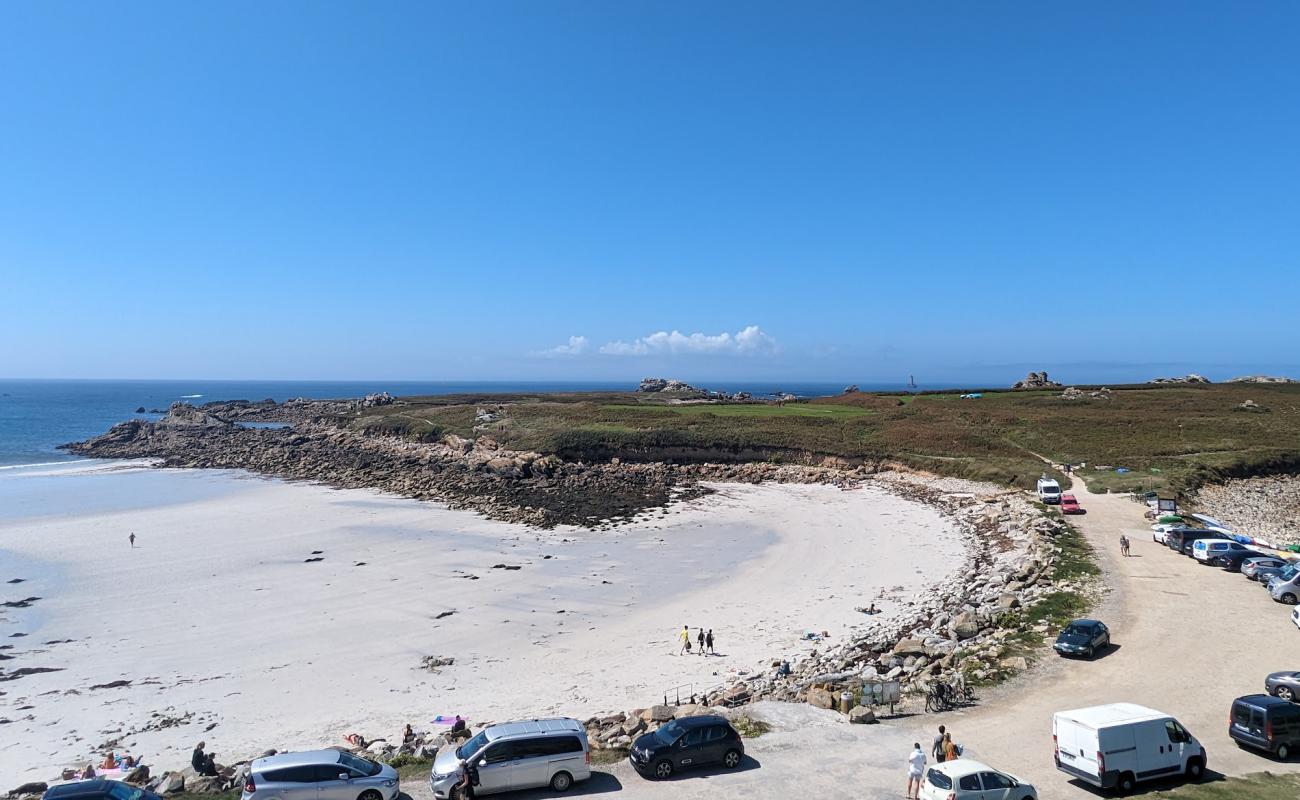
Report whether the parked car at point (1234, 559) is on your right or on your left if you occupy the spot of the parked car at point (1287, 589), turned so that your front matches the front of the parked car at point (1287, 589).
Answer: on your right

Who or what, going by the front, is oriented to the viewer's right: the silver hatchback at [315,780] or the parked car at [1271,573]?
the silver hatchback

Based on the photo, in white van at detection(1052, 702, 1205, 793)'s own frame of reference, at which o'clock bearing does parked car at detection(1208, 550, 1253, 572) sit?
The parked car is roughly at 11 o'clock from the white van.

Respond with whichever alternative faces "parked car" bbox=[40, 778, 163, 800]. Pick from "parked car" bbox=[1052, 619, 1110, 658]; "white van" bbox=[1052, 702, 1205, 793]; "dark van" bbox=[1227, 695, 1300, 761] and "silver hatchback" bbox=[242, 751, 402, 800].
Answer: "parked car" bbox=[1052, 619, 1110, 658]

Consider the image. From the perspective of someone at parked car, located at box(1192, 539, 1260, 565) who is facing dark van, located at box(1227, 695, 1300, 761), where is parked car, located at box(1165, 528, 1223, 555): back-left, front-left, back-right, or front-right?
back-right

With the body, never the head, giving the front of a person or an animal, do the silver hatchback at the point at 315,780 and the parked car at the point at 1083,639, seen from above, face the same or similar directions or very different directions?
very different directions

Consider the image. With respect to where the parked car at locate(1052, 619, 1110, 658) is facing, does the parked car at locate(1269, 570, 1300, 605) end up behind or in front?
behind

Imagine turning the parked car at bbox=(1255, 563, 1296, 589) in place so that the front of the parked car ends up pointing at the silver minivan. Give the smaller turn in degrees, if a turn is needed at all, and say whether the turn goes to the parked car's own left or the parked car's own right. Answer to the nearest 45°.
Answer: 0° — it already faces it

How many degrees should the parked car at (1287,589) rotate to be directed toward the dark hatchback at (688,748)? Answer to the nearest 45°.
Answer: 0° — it already faces it

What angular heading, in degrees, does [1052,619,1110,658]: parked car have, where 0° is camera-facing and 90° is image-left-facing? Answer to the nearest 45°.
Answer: approximately 45°

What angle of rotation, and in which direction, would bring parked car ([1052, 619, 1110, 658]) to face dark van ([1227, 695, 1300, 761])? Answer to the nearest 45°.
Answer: approximately 90° to its left

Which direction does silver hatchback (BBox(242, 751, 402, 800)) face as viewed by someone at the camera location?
facing to the right of the viewer
